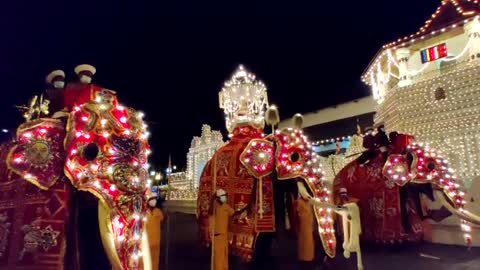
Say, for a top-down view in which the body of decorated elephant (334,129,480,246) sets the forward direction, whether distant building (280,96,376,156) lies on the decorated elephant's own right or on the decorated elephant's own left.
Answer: on the decorated elephant's own left

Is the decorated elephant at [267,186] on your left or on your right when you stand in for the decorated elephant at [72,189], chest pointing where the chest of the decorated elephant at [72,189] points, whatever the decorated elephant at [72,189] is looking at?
on your left

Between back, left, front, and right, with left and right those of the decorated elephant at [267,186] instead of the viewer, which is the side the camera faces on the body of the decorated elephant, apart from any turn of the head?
right

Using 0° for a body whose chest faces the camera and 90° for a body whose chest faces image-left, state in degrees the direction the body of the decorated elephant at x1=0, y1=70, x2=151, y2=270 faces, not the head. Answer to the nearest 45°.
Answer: approximately 315°

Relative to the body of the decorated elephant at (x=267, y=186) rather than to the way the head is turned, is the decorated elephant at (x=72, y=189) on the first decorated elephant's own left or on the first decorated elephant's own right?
on the first decorated elephant's own right

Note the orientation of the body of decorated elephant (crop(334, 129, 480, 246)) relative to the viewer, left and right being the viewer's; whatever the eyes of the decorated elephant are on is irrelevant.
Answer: facing to the right of the viewer

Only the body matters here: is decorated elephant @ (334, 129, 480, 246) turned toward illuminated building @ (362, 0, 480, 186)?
no

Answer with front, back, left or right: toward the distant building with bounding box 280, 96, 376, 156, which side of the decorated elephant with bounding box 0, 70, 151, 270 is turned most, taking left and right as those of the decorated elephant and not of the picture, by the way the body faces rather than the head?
left

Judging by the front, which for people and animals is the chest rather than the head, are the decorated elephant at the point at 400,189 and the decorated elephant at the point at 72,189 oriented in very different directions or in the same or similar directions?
same or similar directions

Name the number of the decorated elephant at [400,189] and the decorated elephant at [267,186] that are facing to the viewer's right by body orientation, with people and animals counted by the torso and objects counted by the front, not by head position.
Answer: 2

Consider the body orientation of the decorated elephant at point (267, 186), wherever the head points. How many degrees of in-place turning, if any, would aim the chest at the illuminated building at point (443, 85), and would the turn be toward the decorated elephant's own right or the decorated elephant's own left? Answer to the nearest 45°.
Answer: approximately 45° to the decorated elephant's own left

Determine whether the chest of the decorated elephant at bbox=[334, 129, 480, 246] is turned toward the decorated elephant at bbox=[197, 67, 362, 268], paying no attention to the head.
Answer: no
